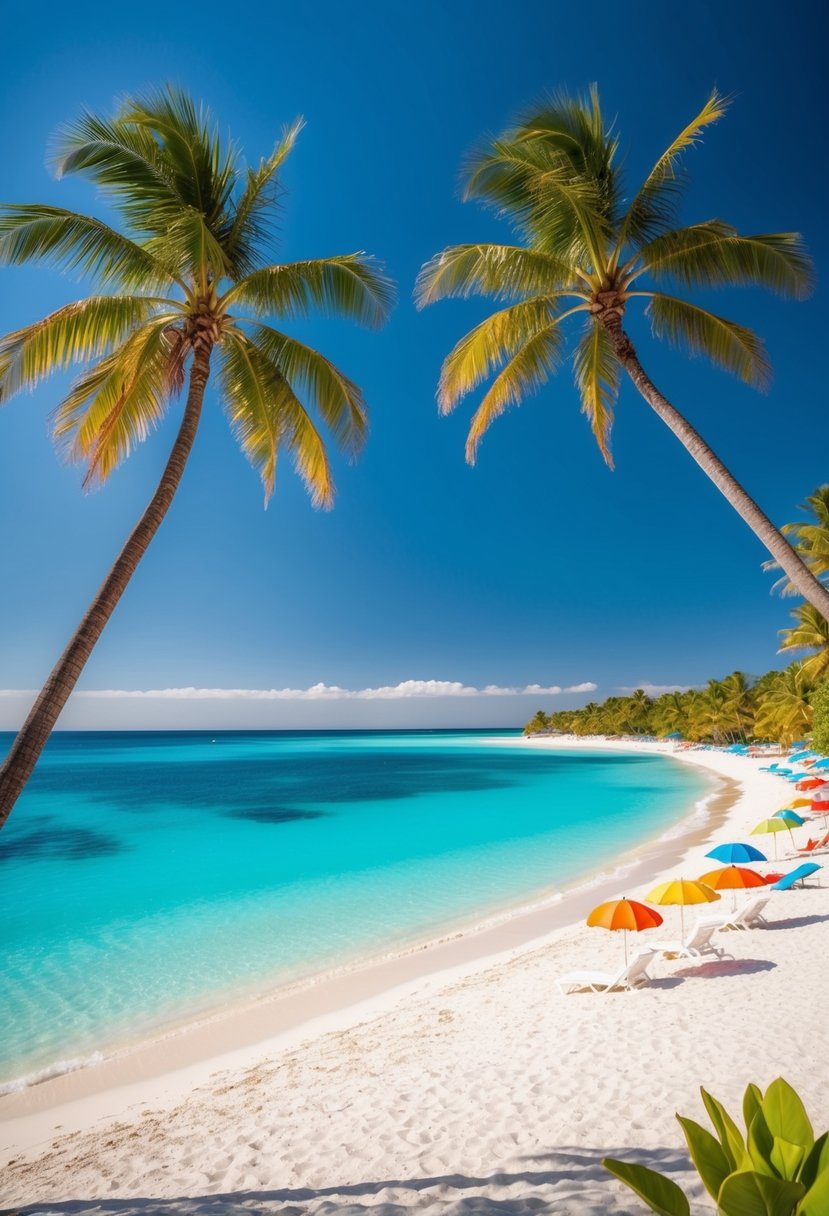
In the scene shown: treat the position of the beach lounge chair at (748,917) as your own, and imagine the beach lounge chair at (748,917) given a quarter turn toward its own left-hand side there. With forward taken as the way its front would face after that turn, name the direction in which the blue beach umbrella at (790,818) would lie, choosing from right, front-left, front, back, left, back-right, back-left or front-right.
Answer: back

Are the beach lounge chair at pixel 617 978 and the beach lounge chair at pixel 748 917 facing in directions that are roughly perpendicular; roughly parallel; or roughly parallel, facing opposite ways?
roughly parallel

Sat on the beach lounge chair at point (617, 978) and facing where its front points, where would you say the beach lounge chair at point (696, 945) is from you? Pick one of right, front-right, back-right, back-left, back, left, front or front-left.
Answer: back-right

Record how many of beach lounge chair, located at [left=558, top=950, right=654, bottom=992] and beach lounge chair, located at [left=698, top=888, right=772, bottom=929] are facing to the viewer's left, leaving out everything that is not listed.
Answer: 2

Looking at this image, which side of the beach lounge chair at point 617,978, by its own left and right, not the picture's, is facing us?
left

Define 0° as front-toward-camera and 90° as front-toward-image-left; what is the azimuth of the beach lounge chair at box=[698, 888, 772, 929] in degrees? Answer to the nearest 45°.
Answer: approximately 90°

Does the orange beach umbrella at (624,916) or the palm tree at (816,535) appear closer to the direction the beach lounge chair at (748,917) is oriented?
the orange beach umbrella

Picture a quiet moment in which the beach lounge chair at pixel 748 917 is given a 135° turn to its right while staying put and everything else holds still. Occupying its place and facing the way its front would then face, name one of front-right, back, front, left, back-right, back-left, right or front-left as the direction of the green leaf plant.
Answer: back-right

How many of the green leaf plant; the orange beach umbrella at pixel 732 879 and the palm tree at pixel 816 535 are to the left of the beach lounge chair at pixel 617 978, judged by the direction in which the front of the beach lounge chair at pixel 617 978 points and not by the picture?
1

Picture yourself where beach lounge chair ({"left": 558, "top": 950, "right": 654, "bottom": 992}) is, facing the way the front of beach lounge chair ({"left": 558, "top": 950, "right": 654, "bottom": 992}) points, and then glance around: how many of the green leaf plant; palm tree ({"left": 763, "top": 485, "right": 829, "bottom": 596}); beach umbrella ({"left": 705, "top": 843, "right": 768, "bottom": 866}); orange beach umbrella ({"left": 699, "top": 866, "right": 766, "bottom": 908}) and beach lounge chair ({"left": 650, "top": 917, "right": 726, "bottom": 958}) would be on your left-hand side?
1

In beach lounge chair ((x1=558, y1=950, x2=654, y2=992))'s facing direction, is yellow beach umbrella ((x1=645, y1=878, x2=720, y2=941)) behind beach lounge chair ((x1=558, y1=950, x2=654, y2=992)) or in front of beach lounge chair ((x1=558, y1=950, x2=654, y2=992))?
behind

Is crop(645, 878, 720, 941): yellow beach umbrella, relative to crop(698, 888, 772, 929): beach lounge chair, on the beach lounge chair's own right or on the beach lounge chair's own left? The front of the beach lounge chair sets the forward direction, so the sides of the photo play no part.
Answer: on the beach lounge chair's own left

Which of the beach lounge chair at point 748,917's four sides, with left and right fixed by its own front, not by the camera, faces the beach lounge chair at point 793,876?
right

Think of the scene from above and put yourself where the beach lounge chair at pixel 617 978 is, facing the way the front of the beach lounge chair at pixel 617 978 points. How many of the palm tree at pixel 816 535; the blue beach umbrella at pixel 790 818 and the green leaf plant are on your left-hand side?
1
